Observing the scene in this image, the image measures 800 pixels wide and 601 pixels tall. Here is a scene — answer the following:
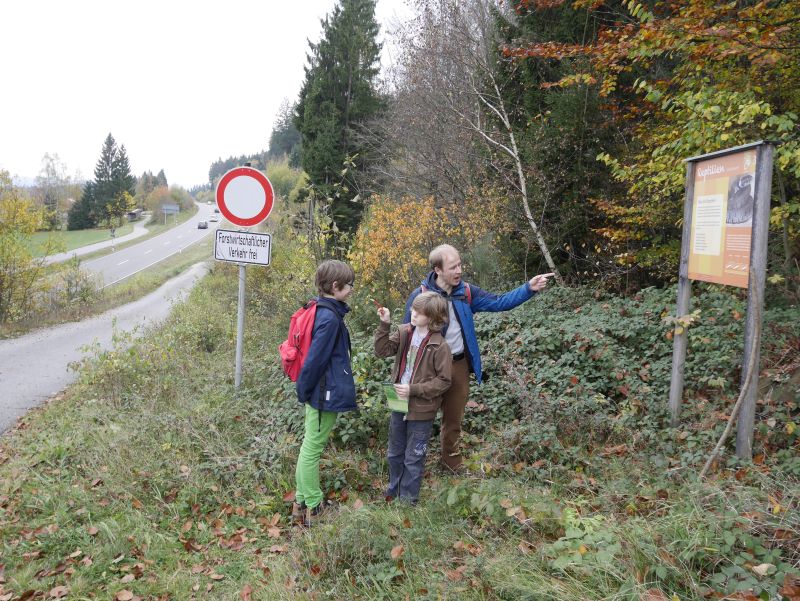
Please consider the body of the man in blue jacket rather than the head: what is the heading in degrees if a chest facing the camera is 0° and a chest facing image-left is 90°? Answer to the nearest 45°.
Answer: approximately 0°

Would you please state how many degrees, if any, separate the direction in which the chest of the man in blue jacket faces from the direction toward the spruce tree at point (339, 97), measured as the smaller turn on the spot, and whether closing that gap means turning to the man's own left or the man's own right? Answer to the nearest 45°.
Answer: approximately 180°

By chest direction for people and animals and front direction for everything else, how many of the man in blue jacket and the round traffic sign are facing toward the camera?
2

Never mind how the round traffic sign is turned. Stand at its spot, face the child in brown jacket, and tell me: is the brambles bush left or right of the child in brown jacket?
left

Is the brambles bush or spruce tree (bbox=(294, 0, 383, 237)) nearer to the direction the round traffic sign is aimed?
the brambles bush

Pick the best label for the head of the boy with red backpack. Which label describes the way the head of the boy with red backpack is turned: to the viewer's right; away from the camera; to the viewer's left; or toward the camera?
to the viewer's right

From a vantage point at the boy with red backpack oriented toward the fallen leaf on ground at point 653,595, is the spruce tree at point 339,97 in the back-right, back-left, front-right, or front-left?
back-left

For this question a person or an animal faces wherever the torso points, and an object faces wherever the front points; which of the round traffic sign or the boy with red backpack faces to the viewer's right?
the boy with red backpack

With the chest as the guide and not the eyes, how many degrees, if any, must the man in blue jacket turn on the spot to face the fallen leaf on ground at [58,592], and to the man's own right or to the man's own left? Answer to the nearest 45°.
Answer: approximately 45° to the man's own right

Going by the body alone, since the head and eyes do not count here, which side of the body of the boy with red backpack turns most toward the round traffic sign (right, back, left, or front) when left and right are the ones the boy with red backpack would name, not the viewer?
left

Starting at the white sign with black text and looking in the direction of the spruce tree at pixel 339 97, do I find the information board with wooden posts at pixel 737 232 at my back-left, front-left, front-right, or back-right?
back-right

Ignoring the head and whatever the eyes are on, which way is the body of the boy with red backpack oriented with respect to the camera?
to the viewer's right
